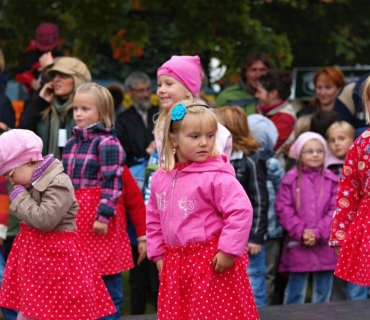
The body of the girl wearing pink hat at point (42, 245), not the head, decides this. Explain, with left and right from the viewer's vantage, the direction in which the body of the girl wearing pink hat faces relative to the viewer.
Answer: facing to the left of the viewer

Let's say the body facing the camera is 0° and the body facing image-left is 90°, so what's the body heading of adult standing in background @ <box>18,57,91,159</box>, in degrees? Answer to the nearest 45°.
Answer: approximately 45°

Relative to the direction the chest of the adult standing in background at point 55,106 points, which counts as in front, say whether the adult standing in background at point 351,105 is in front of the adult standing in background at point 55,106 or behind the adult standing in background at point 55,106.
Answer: behind

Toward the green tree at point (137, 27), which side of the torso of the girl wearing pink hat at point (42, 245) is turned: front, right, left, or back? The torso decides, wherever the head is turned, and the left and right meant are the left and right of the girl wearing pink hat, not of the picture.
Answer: right

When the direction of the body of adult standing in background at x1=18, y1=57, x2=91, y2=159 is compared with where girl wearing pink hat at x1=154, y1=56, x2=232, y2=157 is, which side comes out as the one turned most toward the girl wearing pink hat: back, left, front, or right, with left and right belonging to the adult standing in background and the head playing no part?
left

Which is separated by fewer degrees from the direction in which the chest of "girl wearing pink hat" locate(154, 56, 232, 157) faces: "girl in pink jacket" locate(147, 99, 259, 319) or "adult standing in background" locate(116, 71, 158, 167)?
the girl in pink jacket

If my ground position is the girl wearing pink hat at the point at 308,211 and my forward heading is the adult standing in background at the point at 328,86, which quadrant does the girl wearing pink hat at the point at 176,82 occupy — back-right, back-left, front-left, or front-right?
back-left
